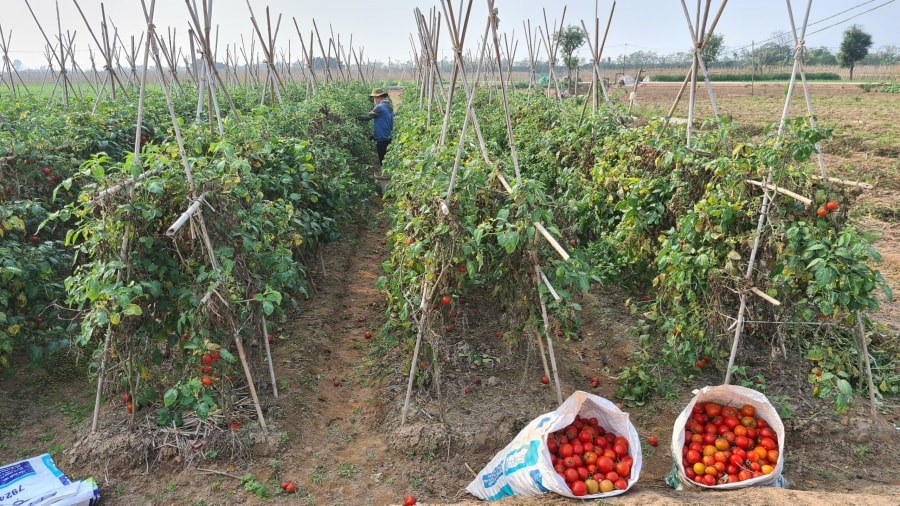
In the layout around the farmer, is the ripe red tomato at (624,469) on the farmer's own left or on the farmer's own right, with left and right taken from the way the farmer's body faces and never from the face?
on the farmer's own left

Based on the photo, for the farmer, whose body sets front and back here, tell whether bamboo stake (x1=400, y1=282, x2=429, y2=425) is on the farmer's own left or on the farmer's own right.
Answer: on the farmer's own left

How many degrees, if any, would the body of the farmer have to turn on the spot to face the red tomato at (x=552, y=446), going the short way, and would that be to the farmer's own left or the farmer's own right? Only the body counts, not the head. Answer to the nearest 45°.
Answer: approximately 90° to the farmer's own left

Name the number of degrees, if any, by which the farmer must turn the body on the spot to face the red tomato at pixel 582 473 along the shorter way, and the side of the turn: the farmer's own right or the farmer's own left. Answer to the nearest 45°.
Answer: approximately 90° to the farmer's own left

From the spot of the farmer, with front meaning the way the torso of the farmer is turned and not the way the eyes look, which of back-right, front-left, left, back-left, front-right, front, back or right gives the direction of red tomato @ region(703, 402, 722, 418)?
left

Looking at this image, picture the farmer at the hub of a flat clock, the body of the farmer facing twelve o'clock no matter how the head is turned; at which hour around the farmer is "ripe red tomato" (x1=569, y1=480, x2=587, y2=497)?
The ripe red tomato is roughly at 9 o'clock from the farmer.

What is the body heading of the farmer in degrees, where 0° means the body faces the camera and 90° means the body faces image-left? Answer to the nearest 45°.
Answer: approximately 90°
